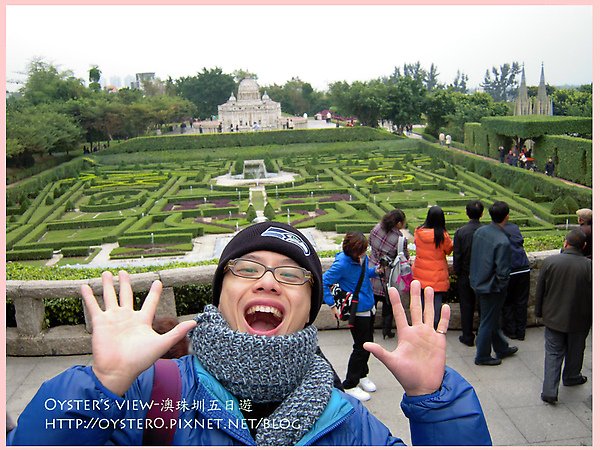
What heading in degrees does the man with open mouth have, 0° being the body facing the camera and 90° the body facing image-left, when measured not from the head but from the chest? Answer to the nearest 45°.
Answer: approximately 0°

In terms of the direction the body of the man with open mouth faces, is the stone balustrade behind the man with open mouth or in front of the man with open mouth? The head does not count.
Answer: behind

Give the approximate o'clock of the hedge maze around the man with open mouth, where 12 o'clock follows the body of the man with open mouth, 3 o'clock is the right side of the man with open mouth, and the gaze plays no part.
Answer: The hedge maze is roughly at 6 o'clock from the man with open mouth.

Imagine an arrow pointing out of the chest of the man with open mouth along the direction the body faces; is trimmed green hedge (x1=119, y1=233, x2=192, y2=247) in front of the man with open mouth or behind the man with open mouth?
behind

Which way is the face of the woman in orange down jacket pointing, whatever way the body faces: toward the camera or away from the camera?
away from the camera

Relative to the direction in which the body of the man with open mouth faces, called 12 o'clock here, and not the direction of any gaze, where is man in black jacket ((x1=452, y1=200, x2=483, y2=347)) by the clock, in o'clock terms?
The man in black jacket is roughly at 7 o'clock from the man with open mouth.

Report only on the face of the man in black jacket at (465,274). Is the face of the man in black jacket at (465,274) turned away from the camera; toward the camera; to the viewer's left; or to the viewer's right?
away from the camera

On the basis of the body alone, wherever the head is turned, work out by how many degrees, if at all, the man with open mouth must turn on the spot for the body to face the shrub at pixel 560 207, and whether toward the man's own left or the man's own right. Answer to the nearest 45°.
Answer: approximately 135° to the man's own left

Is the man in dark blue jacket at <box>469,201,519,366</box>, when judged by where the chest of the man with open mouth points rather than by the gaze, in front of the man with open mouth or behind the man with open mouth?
behind

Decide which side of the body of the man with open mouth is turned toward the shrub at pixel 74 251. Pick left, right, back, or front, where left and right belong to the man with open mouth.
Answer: back

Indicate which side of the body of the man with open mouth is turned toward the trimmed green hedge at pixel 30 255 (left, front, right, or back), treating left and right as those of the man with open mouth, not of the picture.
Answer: back
